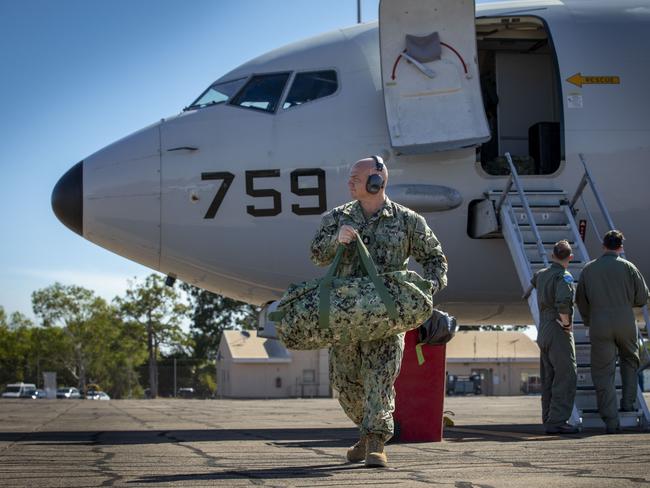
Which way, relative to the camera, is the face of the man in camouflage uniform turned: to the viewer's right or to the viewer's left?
to the viewer's left

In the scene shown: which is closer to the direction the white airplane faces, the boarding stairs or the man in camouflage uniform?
the man in camouflage uniform

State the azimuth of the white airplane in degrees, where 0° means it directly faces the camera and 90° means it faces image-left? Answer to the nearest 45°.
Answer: approximately 90°

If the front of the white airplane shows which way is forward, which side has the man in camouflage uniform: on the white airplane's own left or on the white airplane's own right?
on the white airplane's own left
